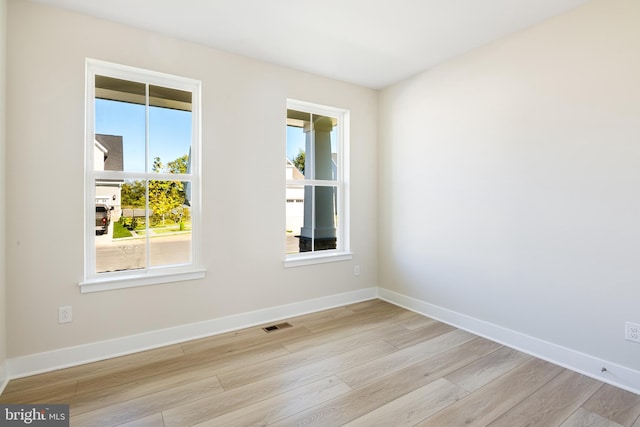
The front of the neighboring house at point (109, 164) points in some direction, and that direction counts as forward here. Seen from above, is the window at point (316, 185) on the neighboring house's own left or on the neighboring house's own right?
on the neighboring house's own left

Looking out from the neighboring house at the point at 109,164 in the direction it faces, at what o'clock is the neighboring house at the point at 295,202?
the neighboring house at the point at 295,202 is roughly at 9 o'clock from the neighboring house at the point at 109,164.
